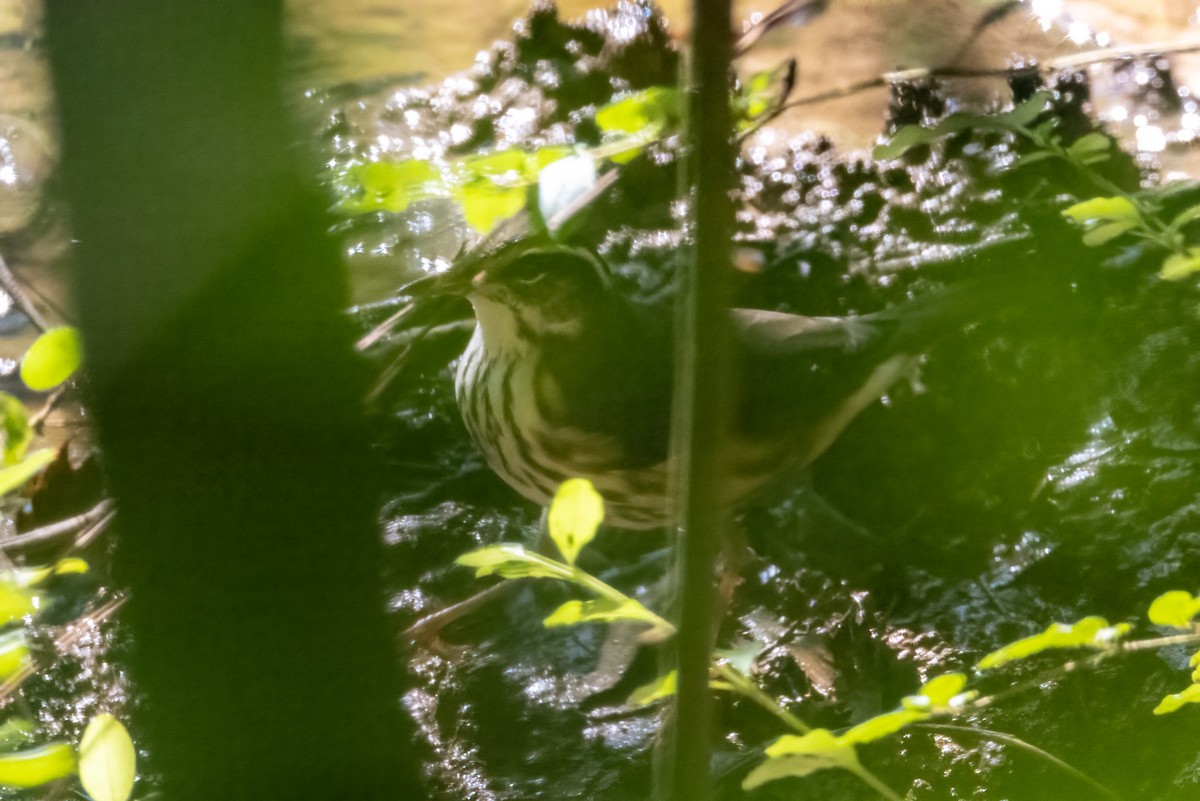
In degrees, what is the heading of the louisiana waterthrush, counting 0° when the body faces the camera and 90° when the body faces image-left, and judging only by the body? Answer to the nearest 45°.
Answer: approximately 90°

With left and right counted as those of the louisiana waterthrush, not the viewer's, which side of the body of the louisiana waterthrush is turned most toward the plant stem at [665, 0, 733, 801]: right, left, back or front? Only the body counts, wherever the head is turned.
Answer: left
